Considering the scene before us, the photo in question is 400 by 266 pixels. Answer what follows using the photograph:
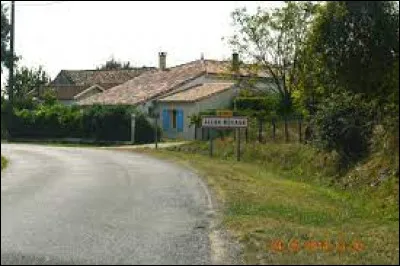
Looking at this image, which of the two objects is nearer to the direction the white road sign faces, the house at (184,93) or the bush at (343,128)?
the bush

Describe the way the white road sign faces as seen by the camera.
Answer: facing the viewer

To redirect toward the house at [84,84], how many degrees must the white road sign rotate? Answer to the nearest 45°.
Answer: approximately 135° to its right

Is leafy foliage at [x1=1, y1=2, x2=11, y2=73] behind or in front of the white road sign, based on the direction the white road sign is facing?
in front

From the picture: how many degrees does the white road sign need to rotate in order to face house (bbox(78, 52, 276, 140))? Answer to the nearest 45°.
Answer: approximately 180°

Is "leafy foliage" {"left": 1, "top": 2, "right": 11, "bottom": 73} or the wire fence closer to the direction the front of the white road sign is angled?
the leafy foliage
